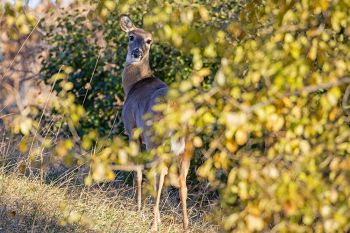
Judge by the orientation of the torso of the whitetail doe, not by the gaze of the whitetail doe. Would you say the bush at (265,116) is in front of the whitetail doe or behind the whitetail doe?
behind
